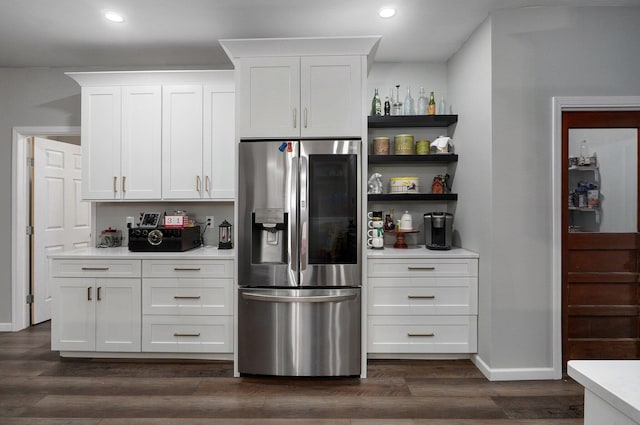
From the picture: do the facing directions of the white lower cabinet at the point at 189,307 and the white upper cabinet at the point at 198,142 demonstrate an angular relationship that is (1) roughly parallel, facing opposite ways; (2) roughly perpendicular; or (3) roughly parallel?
roughly parallel

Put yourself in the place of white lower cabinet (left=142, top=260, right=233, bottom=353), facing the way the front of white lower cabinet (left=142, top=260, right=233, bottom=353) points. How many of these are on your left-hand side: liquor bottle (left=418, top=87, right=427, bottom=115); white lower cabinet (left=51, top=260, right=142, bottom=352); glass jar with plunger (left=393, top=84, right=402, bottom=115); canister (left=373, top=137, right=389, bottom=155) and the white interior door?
3

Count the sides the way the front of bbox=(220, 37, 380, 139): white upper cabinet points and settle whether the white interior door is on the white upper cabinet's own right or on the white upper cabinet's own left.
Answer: on the white upper cabinet's own right

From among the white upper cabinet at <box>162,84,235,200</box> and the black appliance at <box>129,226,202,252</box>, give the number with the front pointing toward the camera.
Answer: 2

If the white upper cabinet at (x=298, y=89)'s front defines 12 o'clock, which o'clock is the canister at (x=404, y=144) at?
The canister is roughly at 8 o'clock from the white upper cabinet.

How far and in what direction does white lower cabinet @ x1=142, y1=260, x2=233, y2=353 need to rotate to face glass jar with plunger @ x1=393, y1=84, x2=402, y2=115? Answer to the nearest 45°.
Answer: approximately 90° to its left

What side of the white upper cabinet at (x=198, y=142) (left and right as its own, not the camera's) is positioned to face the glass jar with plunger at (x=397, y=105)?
left

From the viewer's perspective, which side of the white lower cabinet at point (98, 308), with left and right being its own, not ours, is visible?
front

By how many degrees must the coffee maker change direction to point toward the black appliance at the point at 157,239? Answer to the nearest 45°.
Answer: approximately 90° to its right

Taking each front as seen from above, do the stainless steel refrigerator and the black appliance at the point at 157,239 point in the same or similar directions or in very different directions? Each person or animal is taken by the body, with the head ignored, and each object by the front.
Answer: same or similar directions

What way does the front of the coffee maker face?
toward the camera

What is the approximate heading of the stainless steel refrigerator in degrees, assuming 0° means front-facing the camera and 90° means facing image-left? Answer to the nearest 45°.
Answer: approximately 0°

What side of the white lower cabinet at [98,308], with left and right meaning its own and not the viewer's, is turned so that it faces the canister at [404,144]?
left

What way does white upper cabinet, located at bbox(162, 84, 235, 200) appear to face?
toward the camera

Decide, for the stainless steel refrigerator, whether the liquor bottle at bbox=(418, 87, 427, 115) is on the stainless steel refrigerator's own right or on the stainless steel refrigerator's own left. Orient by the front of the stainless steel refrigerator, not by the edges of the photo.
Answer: on the stainless steel refrigerator's own left
